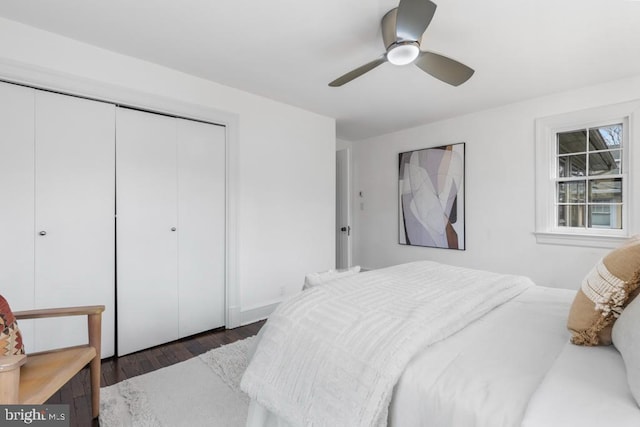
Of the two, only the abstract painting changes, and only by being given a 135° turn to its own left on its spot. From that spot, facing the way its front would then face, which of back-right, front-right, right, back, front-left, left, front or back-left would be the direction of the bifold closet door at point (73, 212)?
back-right

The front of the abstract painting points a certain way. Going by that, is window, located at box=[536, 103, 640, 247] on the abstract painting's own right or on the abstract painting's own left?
on the abstract painting's own left

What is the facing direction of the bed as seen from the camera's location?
facing away from the viewer and to the left of the viewer

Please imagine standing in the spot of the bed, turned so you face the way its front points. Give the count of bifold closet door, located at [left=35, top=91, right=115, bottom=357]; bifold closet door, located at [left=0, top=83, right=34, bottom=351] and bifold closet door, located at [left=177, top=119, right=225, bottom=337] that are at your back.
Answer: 0

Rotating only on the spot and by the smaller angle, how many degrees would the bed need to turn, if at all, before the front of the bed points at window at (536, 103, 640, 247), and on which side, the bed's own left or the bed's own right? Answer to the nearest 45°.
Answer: approximately 90° to the bed's own right

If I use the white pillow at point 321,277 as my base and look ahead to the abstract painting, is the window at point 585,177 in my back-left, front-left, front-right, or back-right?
front-right

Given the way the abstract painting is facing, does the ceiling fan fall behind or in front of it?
in front

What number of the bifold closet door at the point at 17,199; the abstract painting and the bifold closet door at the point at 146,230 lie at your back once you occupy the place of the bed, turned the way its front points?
0

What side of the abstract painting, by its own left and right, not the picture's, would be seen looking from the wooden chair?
front

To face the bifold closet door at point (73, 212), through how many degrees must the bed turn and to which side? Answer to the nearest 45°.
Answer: approximately 45° to its left

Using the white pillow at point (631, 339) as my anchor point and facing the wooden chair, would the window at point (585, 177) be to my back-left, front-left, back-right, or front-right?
back-right

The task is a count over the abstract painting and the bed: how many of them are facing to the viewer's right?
0

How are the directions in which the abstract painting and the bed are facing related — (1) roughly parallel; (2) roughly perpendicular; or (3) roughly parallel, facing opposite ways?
roughly perpendicular

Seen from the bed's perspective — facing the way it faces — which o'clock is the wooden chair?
The wooden chair is roughly at 10 o'clock from the bed.

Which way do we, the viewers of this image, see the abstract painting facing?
facing the viewer and to the left of the viewer

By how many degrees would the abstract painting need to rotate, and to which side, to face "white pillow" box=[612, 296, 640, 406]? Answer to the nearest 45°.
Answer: approximately 45° to its left

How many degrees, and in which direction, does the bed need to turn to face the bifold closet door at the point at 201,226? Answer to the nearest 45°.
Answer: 0° — it already faces it
